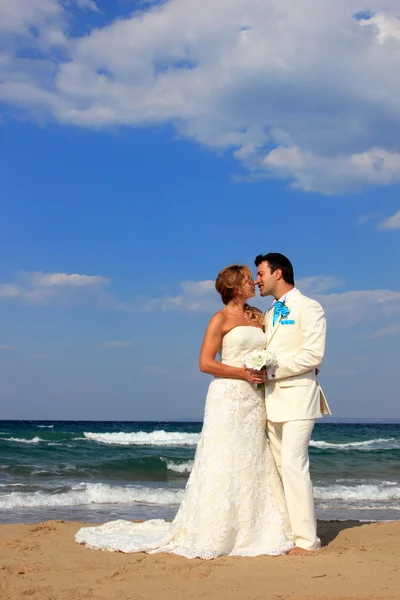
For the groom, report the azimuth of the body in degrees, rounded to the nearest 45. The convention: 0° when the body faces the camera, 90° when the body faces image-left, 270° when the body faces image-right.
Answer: approximately 45°

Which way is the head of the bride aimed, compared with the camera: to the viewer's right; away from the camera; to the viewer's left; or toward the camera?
to the viewer's right

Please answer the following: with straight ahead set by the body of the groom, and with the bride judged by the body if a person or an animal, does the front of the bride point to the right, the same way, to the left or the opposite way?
to the left

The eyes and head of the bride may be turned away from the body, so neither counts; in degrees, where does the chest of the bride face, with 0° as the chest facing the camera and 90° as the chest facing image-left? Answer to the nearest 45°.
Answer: approximately 315°
